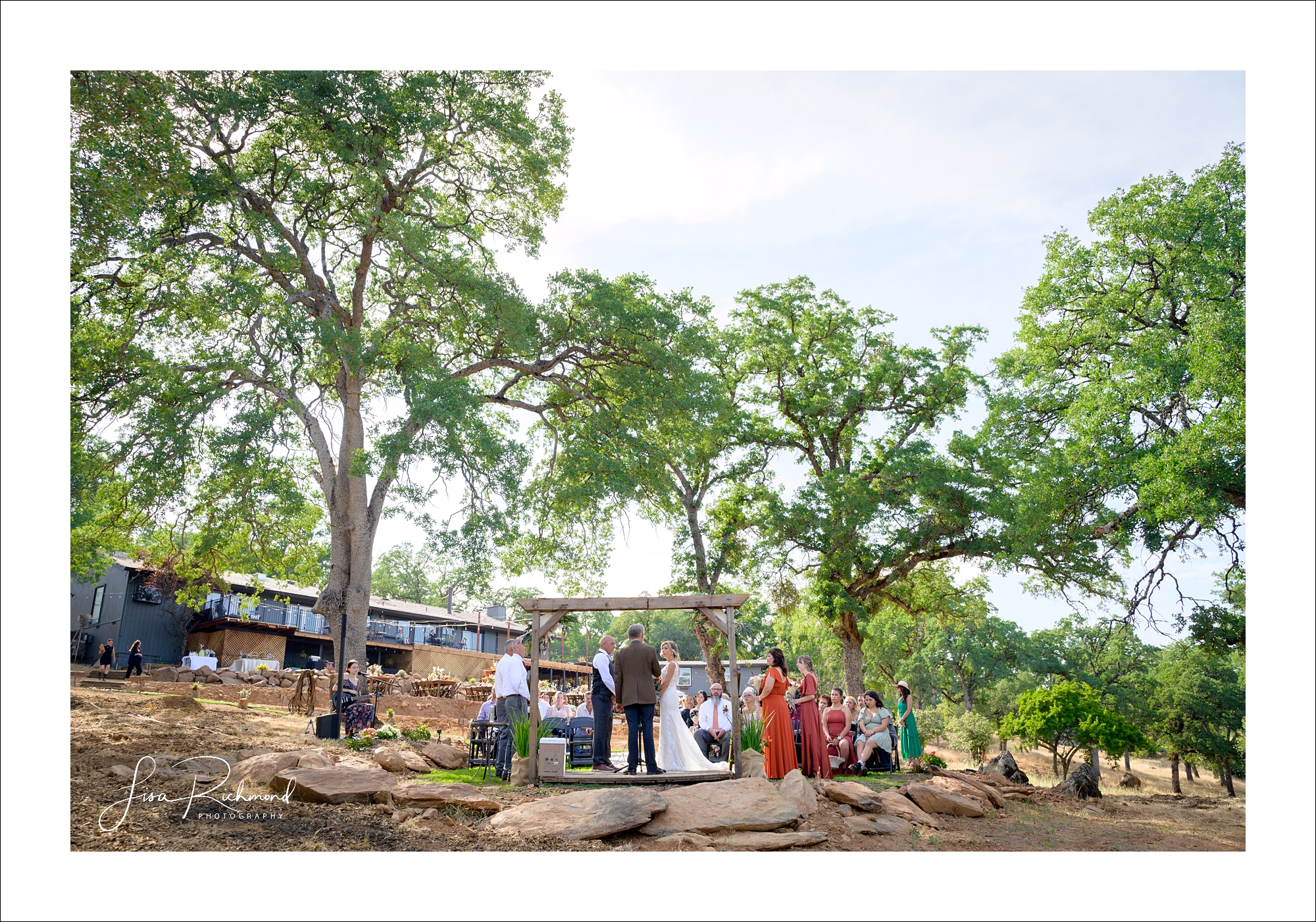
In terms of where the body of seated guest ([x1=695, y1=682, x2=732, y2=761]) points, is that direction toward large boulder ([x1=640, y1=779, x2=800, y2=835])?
yes

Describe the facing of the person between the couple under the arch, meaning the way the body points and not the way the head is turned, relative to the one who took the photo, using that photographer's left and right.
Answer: facing away from the viewer

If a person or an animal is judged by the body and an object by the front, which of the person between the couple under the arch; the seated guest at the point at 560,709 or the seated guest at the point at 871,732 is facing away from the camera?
the person between the couple under the arch

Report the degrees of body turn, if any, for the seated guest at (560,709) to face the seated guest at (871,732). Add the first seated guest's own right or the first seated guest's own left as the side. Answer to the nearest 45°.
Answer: approximately 45° to the first seated guest's own left

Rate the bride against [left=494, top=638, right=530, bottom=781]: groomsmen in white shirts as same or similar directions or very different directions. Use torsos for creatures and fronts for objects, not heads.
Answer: very different directions

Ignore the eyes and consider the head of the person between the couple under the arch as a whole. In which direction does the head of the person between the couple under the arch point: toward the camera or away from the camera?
away from the camera

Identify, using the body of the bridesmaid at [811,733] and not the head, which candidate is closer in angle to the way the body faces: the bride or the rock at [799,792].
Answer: the bride

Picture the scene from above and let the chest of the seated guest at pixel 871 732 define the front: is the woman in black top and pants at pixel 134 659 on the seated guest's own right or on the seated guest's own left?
on the seated guest's own right

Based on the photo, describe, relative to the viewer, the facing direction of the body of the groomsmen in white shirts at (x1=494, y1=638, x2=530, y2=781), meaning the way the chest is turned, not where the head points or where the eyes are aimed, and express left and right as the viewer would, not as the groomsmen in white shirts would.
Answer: facing to the right of the viewer

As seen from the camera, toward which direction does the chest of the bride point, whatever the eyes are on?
to the viewer's left
